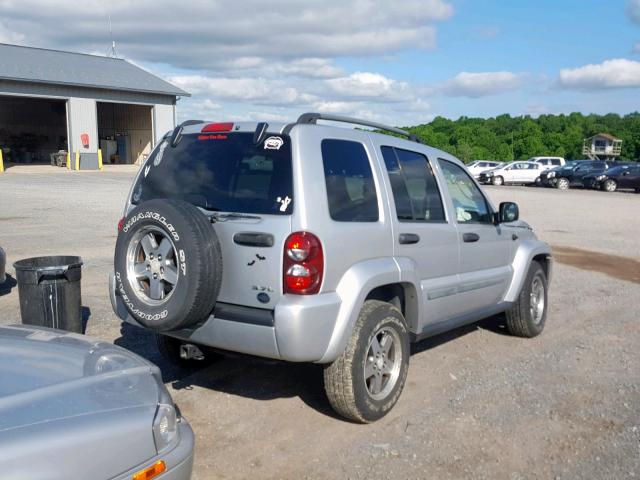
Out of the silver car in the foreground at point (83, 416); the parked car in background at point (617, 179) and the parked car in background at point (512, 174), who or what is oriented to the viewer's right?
the silver car in the foreground at point (83, 416)

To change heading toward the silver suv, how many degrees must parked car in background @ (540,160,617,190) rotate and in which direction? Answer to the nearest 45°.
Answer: approximately 45° to its left

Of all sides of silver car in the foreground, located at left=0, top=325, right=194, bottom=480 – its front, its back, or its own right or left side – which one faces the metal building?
left

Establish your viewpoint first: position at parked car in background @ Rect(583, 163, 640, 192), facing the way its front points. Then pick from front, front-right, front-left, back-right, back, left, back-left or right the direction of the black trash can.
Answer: front-left

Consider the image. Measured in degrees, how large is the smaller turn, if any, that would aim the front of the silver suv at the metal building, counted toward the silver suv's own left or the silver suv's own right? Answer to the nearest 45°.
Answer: approximately 45° to the silver suv's own left

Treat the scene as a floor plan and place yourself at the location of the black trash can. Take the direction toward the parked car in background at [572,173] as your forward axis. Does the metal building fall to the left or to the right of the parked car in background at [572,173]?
left

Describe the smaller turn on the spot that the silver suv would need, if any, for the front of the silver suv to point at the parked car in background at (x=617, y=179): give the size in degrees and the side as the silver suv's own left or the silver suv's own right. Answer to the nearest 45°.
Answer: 0° — it already faces it

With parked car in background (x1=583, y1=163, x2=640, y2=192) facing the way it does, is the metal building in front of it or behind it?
in front

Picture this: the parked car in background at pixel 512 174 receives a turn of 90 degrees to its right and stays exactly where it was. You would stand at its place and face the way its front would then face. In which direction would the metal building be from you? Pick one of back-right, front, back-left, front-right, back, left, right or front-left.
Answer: front-left

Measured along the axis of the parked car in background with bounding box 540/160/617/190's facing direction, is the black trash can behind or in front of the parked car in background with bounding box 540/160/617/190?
in front
